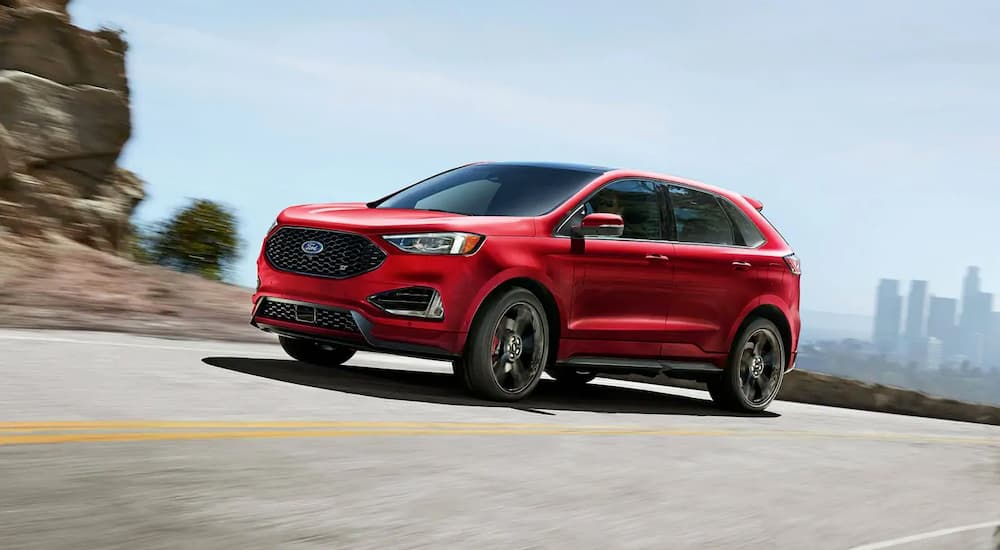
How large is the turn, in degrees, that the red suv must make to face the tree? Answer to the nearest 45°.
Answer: approximately 90° to its right

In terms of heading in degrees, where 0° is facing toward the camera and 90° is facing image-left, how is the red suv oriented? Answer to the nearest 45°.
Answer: approximately 45°
